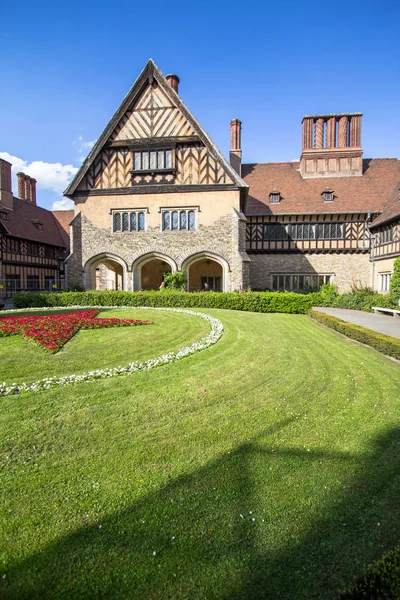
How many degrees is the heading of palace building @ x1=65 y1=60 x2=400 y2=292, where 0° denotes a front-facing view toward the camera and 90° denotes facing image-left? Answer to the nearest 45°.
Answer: approximately 0°

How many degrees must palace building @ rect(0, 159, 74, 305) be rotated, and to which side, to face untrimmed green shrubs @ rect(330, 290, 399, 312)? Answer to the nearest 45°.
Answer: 0° — it already faces it

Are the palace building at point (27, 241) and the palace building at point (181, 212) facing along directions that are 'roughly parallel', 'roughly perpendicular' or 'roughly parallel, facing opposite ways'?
roughly perpendicular

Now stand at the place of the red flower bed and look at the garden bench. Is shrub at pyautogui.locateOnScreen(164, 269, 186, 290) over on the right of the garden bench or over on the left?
left

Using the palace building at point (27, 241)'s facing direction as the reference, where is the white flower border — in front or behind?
in front

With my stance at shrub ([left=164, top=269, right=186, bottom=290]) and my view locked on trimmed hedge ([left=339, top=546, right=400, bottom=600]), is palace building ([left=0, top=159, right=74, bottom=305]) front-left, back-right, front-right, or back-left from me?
back-right

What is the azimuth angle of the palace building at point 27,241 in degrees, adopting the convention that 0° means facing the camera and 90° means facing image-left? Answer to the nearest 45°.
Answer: approximately 315°

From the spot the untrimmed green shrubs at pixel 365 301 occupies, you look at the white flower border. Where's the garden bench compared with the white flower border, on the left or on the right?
left

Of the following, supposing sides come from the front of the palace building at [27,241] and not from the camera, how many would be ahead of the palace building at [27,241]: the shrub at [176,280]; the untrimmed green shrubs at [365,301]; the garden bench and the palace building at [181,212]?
4

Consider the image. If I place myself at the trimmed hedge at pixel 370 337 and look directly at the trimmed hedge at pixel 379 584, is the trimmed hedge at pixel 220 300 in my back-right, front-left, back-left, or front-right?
back-right

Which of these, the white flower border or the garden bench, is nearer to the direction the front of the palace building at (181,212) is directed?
the white flower border

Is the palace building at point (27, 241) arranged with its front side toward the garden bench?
yes
